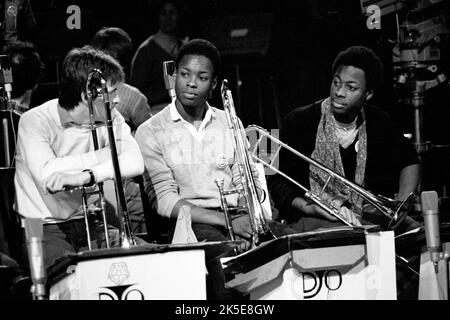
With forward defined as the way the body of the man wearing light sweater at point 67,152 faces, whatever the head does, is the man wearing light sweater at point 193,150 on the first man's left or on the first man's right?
on the first man's left

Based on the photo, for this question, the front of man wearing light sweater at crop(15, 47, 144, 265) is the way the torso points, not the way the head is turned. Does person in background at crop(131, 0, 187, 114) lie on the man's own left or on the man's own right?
on the man's own left

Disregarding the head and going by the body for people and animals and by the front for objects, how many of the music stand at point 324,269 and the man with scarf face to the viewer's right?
0

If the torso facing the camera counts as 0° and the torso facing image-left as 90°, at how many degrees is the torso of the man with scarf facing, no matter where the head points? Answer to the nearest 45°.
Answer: approximately 45°

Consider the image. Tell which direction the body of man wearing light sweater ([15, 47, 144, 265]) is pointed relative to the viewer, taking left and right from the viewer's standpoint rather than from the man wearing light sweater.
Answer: facing the viewer and to the right of the viewer

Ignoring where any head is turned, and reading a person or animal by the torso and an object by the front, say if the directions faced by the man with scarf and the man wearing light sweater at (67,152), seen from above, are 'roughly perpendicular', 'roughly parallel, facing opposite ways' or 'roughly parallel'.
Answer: roughly perpendicular

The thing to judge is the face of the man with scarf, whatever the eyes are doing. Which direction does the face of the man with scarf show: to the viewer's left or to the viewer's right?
to the viewer's left

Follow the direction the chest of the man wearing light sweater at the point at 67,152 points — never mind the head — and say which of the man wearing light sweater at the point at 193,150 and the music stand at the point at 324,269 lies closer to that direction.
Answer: the music stand
